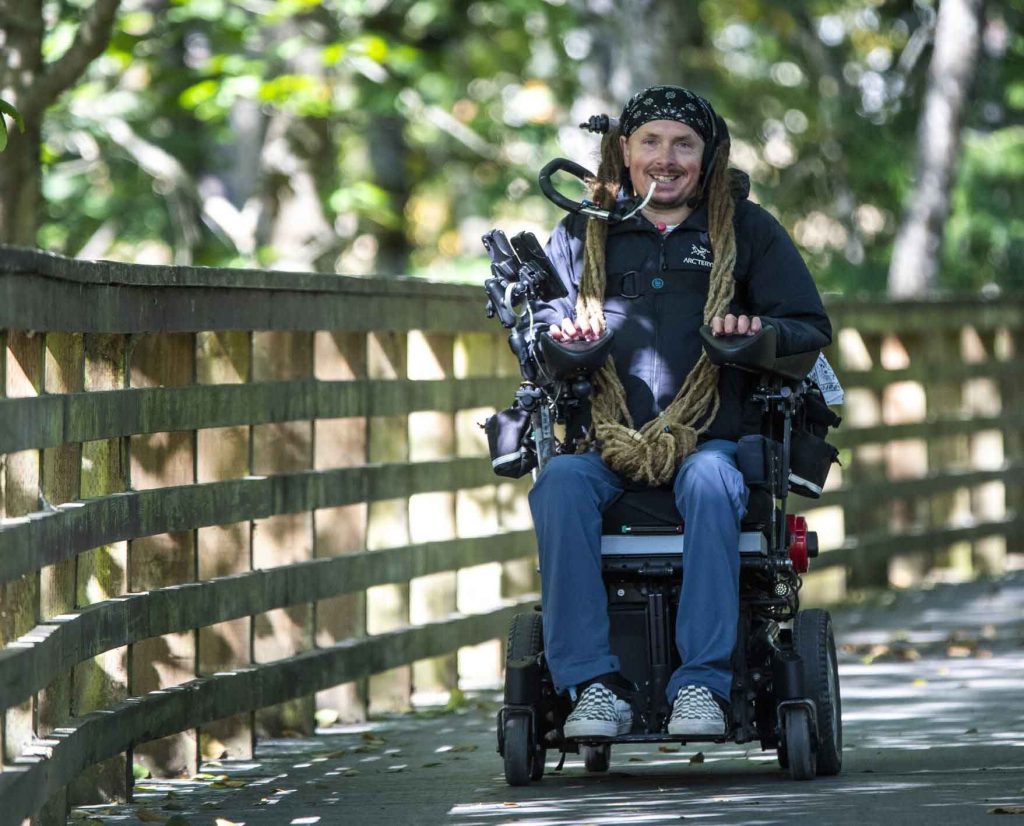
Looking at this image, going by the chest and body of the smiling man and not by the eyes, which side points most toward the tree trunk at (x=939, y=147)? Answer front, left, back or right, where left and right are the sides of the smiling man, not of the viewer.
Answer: back

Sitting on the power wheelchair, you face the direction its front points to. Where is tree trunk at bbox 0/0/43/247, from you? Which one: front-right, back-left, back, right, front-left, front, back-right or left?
back-right

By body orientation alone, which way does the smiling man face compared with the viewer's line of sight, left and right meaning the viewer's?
facing the viewer

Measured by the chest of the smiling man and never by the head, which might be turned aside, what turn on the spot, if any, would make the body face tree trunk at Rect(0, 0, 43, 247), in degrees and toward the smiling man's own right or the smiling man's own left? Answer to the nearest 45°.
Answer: approximately 135° to the smiling man's own right

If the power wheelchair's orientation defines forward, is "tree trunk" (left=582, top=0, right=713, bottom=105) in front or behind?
behind

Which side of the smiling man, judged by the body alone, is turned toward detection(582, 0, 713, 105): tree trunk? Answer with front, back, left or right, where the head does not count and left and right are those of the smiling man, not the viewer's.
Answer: back
